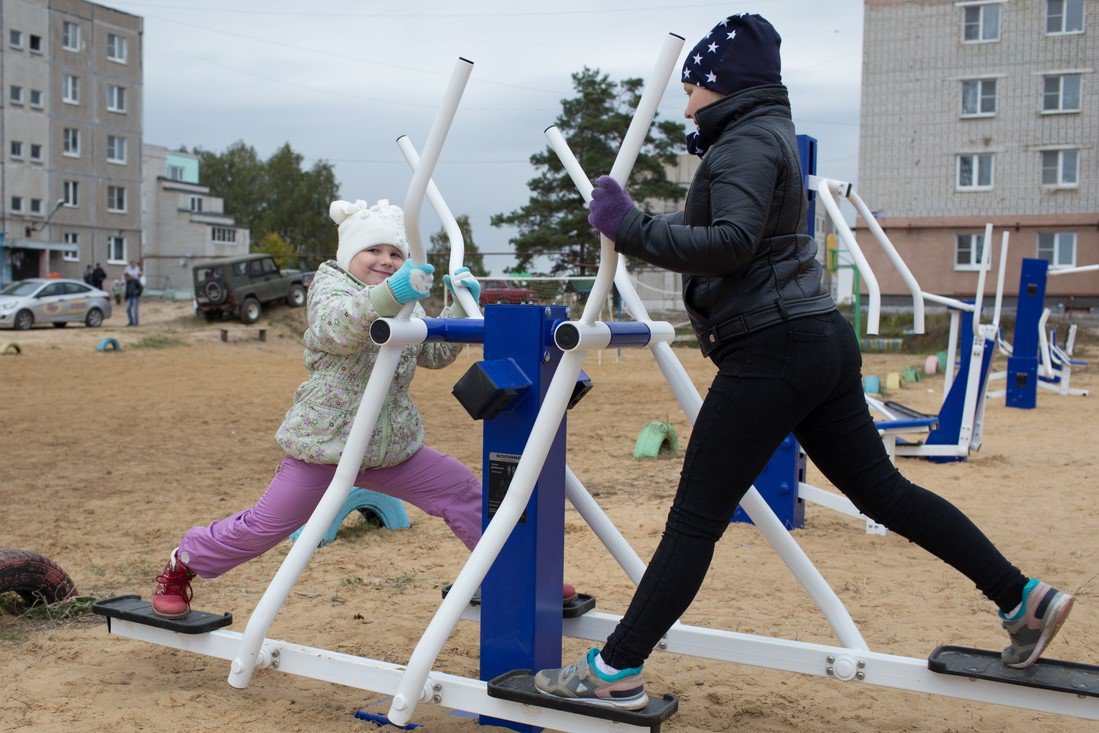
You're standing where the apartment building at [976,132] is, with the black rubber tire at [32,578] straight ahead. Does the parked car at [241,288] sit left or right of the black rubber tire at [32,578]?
right

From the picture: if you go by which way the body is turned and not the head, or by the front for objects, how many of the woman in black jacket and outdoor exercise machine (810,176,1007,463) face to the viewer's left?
2

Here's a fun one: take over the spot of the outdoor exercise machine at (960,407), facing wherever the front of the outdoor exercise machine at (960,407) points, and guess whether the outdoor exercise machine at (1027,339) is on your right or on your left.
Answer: on your right

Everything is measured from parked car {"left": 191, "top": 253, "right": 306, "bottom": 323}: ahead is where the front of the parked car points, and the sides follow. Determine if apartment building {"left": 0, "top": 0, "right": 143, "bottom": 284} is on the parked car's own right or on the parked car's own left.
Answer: on the parked car's own left

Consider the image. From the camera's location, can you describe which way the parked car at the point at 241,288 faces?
facing away from the viewer and to the right of the viewer

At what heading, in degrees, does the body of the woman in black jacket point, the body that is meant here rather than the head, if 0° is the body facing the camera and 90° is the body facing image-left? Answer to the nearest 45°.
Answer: approximately 90°

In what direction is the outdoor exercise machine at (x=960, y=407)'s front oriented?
to the viewer's left

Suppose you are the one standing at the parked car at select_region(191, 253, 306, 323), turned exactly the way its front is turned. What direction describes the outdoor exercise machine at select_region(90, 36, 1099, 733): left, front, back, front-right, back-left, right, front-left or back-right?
back-right

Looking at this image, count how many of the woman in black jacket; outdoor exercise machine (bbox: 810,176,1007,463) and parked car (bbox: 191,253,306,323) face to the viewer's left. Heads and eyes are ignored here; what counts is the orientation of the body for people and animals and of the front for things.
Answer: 2

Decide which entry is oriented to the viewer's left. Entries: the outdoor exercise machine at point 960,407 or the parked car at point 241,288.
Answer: the outdoor exercise machine

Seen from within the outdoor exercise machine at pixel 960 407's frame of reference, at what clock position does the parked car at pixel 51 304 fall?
The parked car is roughly at 1 o'clock from the outdoor exercise machine.

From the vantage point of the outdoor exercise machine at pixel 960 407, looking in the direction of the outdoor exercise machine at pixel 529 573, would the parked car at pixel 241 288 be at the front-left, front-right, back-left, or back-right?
back-right

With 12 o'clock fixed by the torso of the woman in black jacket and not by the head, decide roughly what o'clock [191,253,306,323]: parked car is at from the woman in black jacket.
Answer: The parked car is roughly at 2 o'clock from the woman in black jacket.
